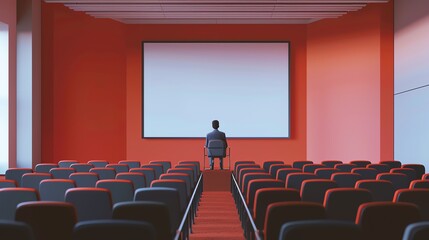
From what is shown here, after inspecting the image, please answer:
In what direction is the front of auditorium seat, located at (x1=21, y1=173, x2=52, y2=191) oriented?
away from the camera

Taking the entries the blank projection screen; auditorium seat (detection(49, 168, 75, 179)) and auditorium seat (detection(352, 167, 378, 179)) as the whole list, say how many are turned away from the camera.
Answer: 2

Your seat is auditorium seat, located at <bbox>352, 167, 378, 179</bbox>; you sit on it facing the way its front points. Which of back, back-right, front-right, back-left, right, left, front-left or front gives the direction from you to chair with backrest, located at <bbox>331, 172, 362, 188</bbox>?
back

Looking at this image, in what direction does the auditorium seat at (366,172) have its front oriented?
away from the camera

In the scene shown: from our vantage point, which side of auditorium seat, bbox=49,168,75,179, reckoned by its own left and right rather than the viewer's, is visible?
back

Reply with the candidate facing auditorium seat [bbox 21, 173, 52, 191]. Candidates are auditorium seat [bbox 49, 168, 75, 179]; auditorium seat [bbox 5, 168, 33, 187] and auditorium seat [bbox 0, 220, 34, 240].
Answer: auditorium seat [bbox 0, 220, 34, 240]

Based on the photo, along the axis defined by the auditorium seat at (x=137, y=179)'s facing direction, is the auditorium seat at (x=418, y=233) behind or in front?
behind

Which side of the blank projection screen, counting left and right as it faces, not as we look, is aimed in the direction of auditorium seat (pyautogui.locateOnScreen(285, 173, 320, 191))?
front

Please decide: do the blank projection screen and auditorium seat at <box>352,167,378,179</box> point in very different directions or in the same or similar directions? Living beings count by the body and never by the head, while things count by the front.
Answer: very different directions

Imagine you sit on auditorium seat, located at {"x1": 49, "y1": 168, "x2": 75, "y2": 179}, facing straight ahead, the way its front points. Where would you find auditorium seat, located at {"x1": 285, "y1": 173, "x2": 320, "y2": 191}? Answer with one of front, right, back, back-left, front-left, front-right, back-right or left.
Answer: back-right

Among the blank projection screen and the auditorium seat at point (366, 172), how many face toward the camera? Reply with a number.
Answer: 1

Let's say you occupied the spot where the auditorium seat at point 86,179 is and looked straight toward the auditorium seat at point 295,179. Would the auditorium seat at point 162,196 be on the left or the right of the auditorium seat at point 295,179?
right

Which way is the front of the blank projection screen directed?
toward the camera

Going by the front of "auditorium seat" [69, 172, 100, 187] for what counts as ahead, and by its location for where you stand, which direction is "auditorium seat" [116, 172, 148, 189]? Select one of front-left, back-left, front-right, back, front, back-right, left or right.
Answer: right

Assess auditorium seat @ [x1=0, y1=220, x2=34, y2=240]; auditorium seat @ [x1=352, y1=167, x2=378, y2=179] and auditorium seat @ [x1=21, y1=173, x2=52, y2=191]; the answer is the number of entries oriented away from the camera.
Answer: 3

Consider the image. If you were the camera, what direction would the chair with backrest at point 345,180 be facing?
facing away from the viewer

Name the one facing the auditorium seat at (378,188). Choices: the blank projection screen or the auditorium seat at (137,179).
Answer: the blank projection screen

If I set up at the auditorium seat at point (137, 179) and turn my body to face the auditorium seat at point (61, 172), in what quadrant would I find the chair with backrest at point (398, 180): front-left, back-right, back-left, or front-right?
back-right
